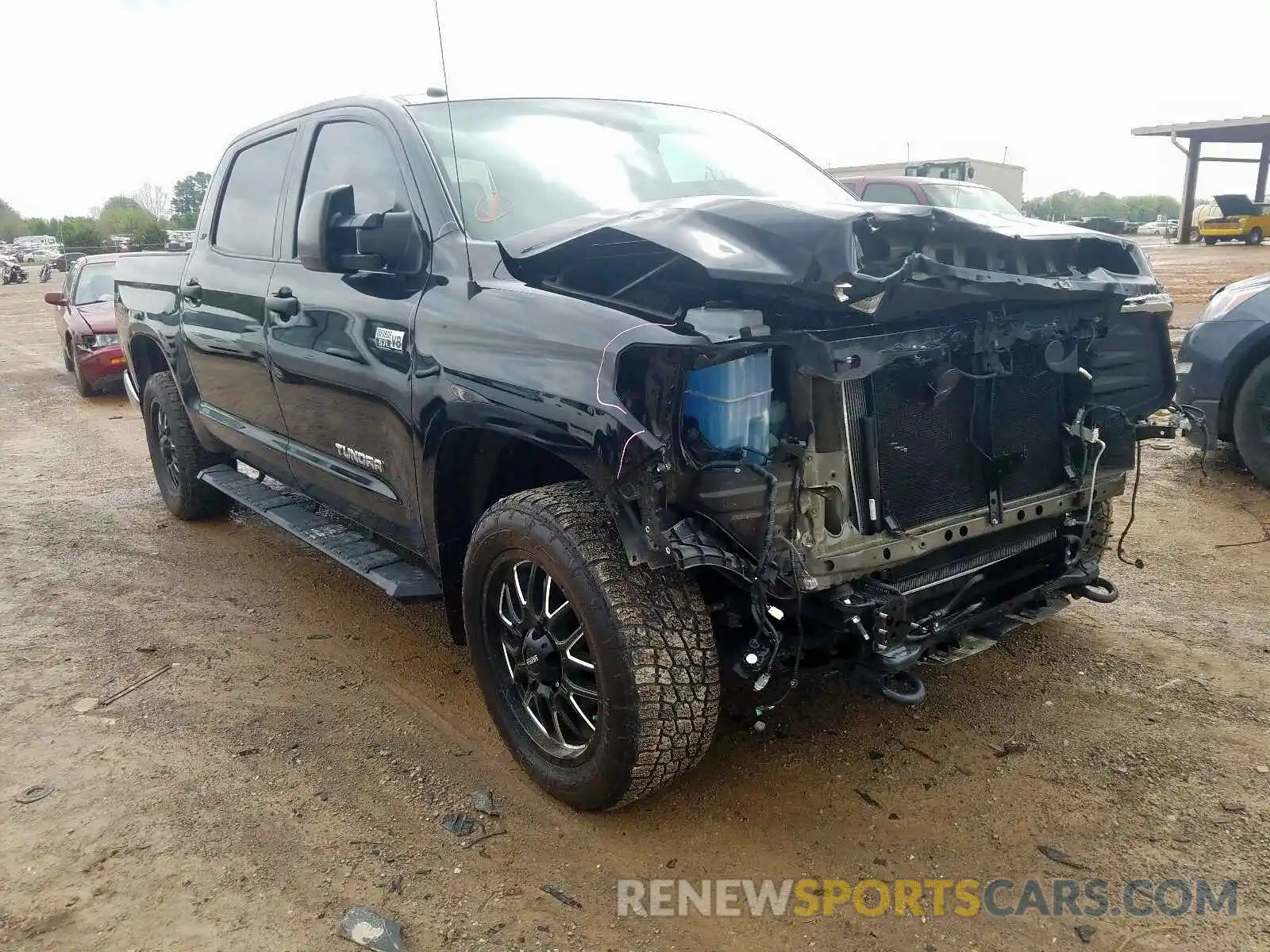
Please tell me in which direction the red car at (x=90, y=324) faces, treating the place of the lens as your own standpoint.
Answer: facing the viewer and to the right of the viewer

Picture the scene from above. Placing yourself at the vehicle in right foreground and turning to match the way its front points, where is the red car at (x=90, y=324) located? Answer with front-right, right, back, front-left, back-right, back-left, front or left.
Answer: front-right

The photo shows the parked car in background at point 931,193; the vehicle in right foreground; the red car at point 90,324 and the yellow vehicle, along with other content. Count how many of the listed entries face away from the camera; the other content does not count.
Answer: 0

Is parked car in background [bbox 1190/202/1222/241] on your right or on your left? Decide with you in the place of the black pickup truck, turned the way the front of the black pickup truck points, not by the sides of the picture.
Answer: on your left

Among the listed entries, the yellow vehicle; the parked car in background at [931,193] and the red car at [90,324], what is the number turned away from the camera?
0

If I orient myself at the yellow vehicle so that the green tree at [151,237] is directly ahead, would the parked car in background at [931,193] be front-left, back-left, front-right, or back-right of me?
front-left

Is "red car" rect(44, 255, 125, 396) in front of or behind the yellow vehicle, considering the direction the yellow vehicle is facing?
in front

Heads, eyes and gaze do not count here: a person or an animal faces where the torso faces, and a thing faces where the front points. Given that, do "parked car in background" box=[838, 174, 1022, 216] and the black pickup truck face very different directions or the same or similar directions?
same or similar directions

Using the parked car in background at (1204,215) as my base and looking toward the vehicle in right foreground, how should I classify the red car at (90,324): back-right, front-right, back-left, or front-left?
front-right

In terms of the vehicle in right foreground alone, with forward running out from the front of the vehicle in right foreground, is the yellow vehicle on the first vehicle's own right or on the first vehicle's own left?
on the first vehicle's own right

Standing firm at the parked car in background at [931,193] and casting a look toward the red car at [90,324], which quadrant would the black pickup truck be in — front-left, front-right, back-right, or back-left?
front-left

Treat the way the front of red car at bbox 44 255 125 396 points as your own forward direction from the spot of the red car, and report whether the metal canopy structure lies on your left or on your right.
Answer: on your left
